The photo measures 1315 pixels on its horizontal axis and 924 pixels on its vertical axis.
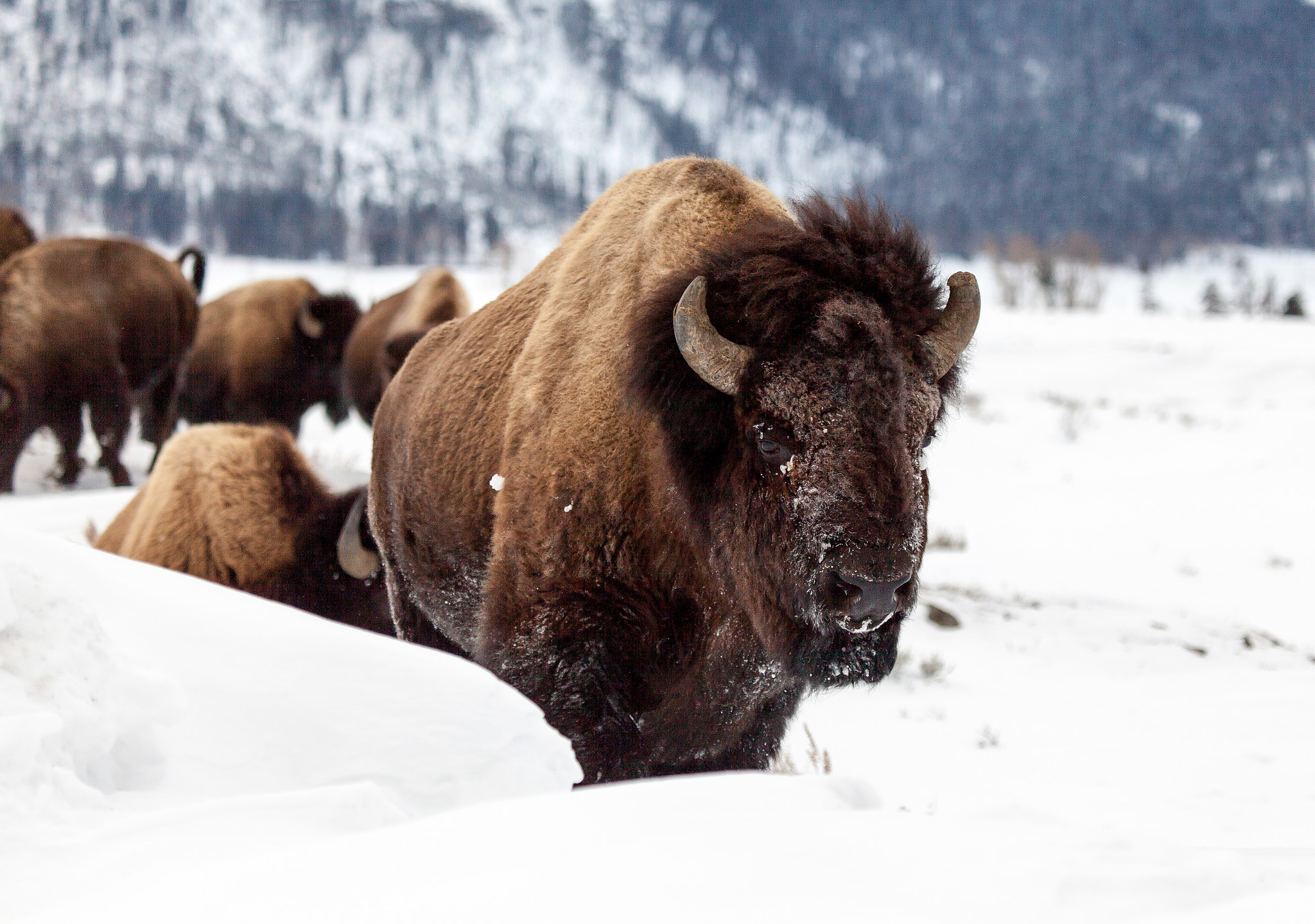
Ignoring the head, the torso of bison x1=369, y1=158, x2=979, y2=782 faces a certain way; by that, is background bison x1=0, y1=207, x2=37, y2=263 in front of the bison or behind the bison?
behind

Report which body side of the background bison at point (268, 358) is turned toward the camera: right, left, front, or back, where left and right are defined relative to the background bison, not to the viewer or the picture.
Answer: right

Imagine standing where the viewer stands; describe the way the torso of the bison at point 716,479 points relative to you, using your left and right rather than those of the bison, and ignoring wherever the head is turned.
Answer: facing the viewer and to the right of the viewer

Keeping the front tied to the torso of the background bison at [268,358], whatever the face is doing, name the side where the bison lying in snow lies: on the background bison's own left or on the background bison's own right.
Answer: on the background bison's own right

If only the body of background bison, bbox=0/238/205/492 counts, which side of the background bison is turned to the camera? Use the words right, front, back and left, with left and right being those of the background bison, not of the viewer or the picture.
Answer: left
